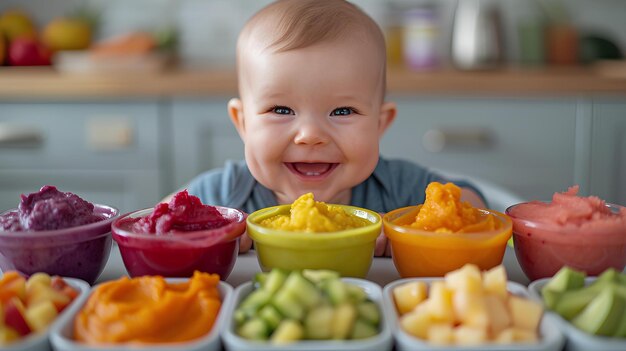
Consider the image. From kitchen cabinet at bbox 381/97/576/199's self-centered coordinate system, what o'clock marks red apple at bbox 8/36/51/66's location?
The red apple is roughly at 3 o'clock from the kitchen cabinet.

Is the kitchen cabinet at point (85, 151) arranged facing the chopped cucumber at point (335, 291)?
yes

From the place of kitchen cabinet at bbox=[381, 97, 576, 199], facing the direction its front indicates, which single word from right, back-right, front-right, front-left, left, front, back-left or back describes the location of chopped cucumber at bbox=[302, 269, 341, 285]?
front

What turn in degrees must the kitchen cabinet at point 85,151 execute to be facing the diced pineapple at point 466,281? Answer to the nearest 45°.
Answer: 0° — it already faces it

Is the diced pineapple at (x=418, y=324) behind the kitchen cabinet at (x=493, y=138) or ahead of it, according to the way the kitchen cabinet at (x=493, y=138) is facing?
ahead

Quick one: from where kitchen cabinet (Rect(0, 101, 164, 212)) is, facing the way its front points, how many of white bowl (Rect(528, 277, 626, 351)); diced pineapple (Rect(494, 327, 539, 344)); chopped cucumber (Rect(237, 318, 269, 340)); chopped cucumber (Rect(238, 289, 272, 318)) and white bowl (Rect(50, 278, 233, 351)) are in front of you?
5

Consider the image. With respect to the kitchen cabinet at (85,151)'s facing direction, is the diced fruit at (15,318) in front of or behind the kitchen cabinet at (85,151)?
in front

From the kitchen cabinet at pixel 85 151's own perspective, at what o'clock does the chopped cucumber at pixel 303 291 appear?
The chopped cucumber is roughly at 12 o'clock from the kitchen cabinet.

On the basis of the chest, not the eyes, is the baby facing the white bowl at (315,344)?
yes

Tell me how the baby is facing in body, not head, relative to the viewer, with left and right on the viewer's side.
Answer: facing the viewer

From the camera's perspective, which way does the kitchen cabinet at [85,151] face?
toward the camera
